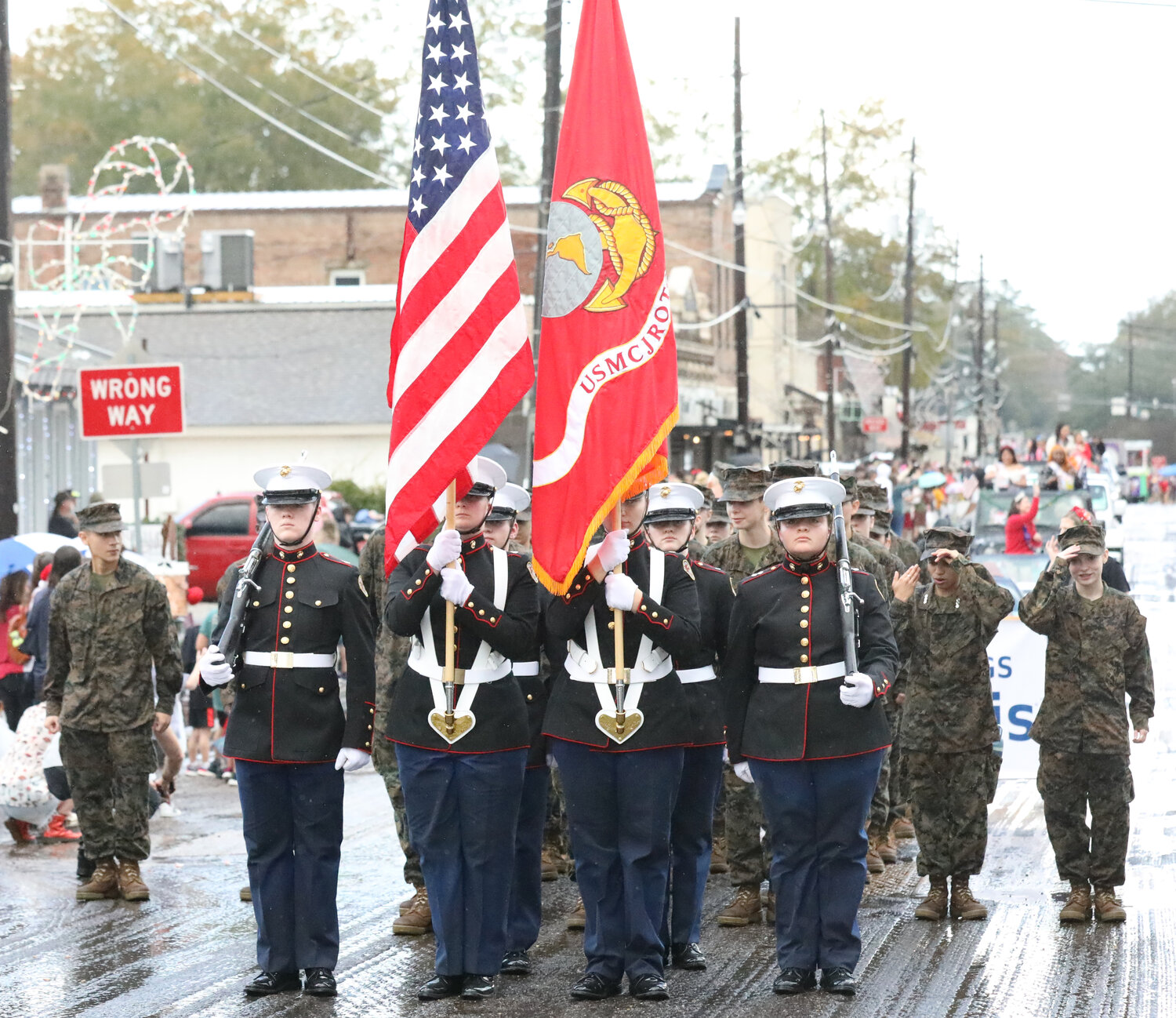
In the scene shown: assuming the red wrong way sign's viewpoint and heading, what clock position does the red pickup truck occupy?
The red pickup truck is roughly at 6 o'clock from the red wrong way sign.

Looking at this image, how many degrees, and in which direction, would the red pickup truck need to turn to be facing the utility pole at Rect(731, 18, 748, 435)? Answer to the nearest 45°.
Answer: approximately 135° to its right

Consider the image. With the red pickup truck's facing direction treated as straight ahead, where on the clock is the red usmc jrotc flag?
The red usmc jrotc flag is roughly at 9 o'clock from the red pickup truck.

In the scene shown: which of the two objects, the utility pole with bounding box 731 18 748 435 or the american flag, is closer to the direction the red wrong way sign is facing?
the american flag

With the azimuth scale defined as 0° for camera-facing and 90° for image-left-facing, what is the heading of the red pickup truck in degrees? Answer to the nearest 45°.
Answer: approximately 90°

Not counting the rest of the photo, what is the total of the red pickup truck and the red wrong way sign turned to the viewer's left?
1

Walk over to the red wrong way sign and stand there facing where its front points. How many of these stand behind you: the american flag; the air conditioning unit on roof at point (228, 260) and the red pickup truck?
2

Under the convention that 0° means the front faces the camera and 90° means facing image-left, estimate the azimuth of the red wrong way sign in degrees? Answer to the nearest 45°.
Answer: approximately 0°

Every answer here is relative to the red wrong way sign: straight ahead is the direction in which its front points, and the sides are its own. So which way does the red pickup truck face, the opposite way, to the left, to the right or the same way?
to the right

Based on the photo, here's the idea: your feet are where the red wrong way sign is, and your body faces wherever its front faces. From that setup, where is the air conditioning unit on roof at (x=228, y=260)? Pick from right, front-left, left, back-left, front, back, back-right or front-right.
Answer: back

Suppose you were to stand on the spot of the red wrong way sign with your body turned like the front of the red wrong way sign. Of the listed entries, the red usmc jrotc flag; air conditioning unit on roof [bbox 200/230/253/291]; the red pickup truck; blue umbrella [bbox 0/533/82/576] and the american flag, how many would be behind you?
2

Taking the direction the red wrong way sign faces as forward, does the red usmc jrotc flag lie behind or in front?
in front
